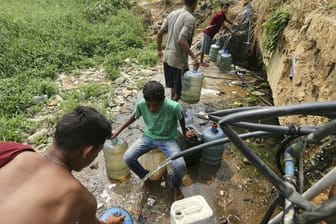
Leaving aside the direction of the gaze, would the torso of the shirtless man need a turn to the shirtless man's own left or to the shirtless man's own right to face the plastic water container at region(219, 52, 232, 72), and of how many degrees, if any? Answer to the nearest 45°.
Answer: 0° — they already face it

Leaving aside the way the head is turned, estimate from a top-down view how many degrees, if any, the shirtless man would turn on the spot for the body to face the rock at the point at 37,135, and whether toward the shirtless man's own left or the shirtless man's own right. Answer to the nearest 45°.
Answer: approximately 45° to the shirtless man's own left

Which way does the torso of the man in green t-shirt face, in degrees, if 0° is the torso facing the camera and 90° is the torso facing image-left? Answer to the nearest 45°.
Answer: approximately 0°

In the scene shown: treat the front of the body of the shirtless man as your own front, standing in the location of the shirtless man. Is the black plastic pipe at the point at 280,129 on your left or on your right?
on your right

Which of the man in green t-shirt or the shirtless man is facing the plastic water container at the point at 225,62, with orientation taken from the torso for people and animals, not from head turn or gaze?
the shirtless man

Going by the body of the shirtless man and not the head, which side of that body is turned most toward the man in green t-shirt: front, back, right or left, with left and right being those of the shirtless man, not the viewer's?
front

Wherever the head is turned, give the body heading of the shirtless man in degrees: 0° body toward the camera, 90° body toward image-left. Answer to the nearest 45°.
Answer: approximately 225°

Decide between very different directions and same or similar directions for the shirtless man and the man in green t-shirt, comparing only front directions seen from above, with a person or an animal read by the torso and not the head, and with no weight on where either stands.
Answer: very different directions

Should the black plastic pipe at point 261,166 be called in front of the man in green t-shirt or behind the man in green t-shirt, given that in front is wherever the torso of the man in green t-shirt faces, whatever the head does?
in front

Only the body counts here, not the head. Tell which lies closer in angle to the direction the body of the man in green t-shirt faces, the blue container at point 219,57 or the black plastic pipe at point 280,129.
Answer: the black plastic pipe

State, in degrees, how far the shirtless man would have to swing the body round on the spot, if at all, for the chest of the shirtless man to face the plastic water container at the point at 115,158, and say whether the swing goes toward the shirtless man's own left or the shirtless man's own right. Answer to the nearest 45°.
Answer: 0° — they already face it

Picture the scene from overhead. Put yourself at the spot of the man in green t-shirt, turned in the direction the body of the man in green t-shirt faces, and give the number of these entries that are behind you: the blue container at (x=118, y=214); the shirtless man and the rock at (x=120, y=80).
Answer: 1

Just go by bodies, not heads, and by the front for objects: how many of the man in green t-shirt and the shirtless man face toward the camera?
1
